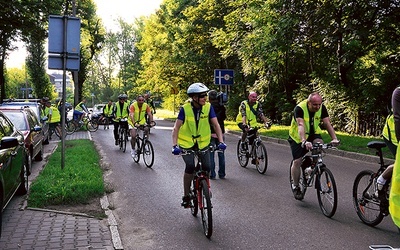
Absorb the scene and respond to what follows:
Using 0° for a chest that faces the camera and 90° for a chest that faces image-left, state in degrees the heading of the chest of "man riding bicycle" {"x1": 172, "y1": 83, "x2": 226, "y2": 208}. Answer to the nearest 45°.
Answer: approximately 0°

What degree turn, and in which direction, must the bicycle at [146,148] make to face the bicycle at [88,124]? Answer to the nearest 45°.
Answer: approximately 135° to its left

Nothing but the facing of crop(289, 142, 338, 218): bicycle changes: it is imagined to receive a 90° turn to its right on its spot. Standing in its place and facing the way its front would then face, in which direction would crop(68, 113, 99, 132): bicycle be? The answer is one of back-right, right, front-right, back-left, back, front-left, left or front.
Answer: right

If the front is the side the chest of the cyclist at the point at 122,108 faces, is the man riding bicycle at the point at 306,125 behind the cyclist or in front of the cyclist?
in front

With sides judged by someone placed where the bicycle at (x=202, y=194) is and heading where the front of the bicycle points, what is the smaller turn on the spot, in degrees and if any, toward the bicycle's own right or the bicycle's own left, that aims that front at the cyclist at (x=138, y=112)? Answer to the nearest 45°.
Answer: approximately 180°

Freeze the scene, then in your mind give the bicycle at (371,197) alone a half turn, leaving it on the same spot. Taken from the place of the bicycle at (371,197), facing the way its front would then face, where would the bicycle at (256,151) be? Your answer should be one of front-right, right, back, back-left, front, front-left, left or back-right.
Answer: front

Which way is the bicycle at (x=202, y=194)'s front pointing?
toward the camera

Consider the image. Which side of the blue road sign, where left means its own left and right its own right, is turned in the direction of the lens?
front

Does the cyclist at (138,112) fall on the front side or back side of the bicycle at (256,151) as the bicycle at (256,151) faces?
on the back side

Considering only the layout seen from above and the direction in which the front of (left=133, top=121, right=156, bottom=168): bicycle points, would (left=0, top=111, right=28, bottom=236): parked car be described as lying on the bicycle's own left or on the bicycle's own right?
on the bicycle's own right

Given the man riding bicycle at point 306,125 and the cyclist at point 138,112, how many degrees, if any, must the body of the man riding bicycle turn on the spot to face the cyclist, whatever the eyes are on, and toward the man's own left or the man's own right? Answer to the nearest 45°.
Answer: approximately 180°

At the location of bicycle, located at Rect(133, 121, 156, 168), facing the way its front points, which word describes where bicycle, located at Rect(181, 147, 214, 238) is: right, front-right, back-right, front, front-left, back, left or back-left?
front-right

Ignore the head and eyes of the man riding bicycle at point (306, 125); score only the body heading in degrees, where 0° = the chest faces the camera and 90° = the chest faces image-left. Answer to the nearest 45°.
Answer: approximately 315°

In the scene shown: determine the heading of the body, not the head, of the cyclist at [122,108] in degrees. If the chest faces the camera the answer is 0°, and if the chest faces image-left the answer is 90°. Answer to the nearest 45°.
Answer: approximately 0°

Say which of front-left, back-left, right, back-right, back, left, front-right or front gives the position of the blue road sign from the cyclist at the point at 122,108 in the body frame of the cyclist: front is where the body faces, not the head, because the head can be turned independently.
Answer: back-left
